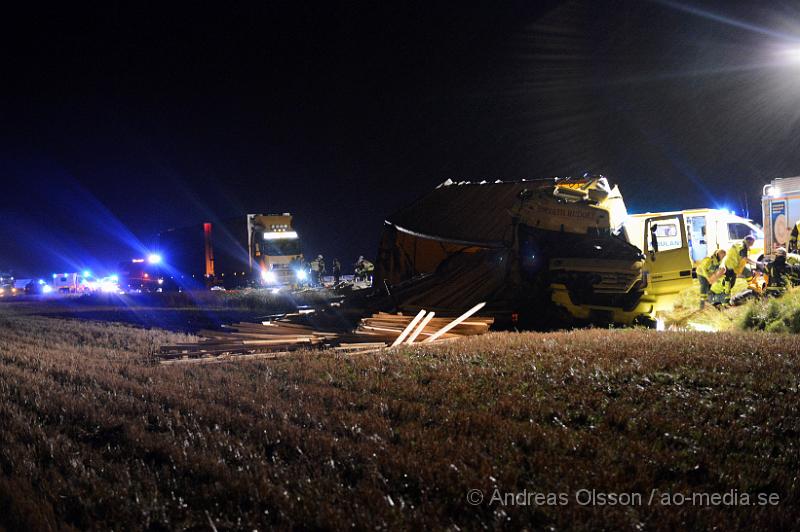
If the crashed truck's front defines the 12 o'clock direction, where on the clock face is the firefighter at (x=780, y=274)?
The firefighter is roughly at 10 o'clock from the crashed truck.

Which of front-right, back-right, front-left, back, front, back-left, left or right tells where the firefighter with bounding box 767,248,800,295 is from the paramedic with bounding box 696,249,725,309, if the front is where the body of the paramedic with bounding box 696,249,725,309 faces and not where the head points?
front

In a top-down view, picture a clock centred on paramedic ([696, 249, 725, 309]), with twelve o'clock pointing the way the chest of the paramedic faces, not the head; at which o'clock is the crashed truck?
The crashed truck is roughly at 5 o'clock from the paramedic.

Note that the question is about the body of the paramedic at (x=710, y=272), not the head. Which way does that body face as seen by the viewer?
to the viewer's right

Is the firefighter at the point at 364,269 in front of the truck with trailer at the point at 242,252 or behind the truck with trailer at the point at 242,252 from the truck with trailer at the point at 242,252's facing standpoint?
in front

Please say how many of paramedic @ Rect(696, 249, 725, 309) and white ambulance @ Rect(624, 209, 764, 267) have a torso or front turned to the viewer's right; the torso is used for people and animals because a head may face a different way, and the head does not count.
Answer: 2

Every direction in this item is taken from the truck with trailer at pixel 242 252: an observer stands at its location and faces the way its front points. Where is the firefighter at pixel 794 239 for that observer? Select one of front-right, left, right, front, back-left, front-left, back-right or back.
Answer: front

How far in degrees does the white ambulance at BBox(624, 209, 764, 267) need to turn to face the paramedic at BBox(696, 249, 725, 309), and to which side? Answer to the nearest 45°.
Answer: approximately 90° to its right

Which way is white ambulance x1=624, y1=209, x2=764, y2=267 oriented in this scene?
to the viewer's right

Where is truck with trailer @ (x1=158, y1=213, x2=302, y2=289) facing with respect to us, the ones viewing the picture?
facing the viewer and to the right of the viewer

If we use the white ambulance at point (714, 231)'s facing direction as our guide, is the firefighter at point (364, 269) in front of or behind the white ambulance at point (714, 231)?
behind

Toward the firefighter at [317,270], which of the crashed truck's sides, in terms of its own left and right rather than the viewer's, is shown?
back

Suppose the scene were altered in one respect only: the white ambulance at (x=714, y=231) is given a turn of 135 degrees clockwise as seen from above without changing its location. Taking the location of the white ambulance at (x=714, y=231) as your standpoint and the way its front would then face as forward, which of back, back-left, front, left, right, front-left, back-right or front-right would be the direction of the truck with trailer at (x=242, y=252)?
front-right
